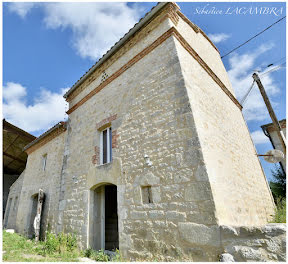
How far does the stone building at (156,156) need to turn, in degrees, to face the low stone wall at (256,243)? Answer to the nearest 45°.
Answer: approximately 90° to its left

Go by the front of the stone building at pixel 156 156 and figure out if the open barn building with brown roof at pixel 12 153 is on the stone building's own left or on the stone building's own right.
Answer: on the stone building's own right

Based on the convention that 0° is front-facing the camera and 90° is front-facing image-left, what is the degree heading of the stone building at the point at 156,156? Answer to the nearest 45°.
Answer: approximately 45°
